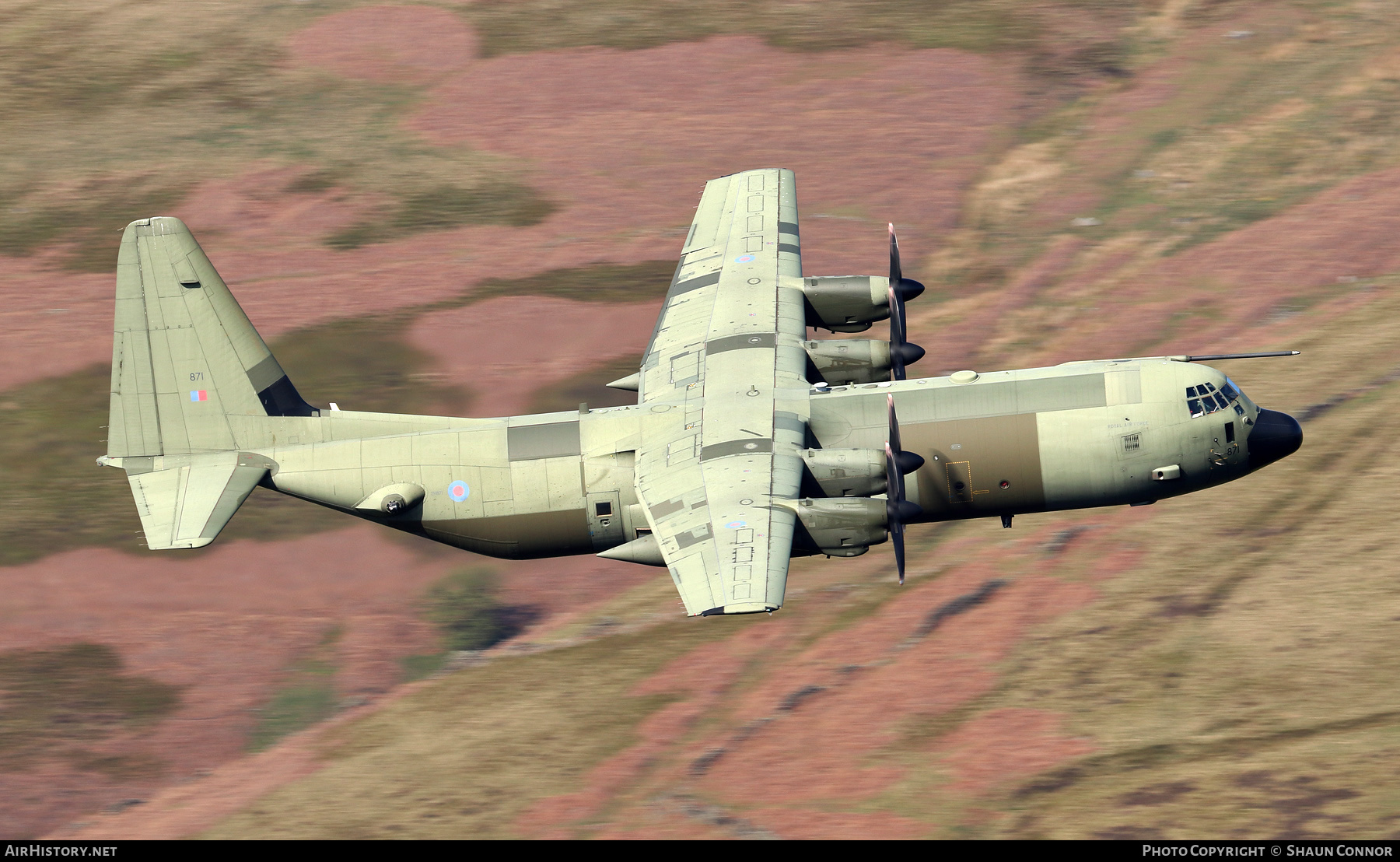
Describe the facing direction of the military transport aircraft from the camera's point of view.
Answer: facing to the right of the viewer
